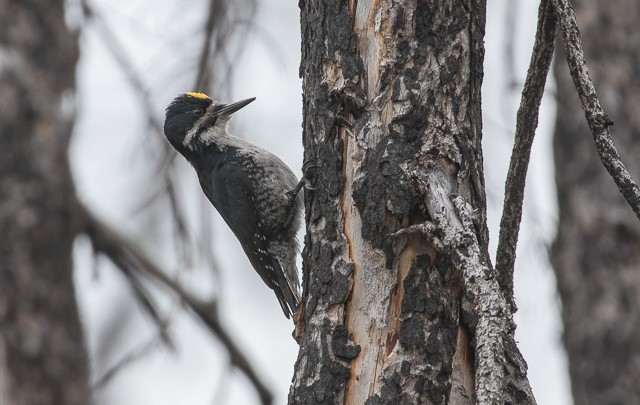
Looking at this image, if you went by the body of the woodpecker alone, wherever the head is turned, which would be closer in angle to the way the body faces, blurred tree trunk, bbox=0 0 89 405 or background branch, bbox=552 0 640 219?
the background branch

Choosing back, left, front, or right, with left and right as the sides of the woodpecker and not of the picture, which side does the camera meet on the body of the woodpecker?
right

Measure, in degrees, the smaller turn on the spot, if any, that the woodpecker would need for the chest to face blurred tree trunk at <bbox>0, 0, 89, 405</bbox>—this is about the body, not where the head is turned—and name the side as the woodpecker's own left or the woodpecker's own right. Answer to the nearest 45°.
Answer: approximately 135° to the woodpecker's own left
